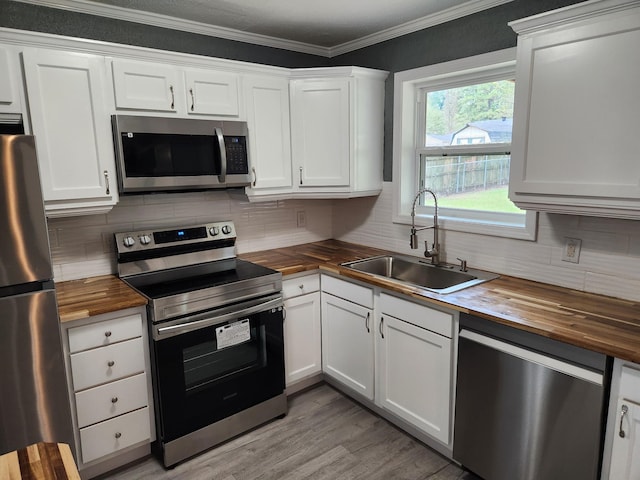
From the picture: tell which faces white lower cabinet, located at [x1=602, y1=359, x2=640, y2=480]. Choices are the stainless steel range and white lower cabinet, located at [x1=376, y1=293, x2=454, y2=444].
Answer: the stainless steel range

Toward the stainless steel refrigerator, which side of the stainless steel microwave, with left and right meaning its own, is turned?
right

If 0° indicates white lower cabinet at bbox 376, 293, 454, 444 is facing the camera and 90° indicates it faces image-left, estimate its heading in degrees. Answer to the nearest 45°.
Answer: approximately 45°

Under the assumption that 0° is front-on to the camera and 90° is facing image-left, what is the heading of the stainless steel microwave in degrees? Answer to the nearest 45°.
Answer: approximately 315°

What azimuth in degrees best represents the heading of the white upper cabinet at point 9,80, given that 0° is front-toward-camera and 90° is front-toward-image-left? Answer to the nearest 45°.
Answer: approximately 0°

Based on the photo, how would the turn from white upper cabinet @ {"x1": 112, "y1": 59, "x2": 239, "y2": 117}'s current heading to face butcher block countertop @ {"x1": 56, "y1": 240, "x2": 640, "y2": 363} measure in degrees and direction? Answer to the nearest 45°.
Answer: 0° — it already faces it

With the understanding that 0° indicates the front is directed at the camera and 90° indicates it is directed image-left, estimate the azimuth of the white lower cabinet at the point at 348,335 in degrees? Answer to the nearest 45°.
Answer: approximately 45°

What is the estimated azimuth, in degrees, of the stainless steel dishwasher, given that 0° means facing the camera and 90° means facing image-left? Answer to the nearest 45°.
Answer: approximately 45°
